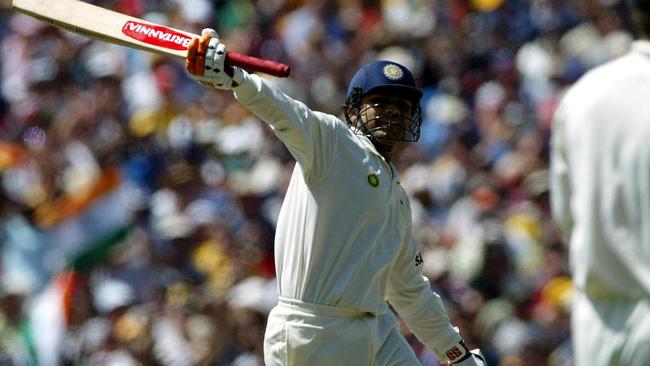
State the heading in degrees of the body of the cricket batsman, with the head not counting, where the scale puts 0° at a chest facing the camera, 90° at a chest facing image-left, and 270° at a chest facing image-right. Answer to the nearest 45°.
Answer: approximately 315°
